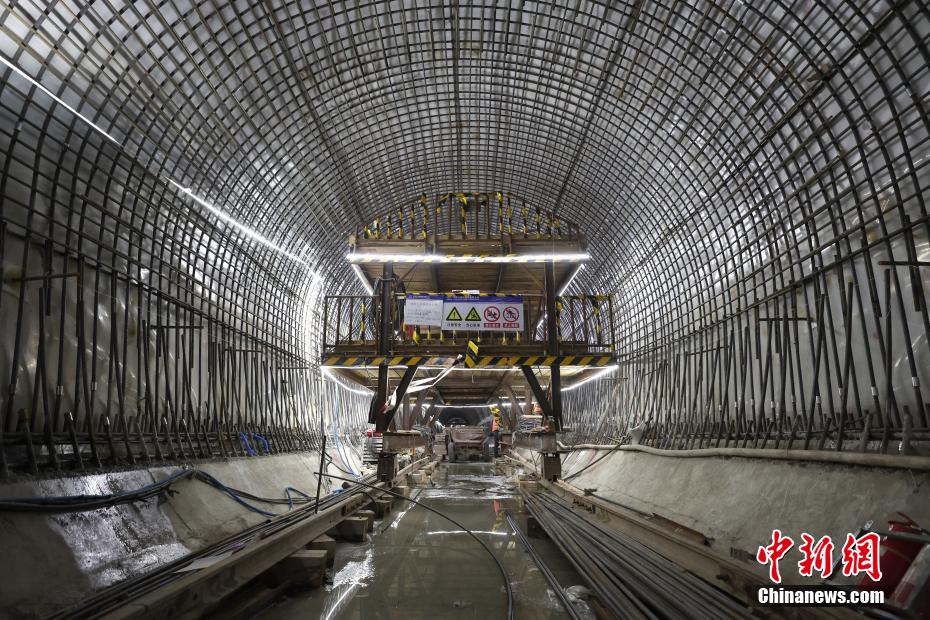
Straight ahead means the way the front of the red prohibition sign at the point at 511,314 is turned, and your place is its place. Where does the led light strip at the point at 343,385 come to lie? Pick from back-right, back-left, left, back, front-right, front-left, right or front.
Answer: back-right

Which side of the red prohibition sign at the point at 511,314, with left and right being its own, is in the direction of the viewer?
front

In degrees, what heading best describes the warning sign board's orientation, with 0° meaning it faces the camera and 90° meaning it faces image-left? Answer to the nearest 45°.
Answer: approximately 0°

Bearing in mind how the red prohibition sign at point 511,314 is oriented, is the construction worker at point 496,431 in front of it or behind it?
behind

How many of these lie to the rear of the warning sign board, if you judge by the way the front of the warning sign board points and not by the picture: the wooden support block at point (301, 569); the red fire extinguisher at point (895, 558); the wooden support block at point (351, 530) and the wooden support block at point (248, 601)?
0

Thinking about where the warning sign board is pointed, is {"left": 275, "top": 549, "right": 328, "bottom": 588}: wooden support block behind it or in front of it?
in front

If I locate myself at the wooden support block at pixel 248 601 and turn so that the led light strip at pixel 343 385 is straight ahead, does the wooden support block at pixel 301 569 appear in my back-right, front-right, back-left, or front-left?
front-right

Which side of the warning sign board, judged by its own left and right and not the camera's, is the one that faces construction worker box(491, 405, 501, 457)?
back

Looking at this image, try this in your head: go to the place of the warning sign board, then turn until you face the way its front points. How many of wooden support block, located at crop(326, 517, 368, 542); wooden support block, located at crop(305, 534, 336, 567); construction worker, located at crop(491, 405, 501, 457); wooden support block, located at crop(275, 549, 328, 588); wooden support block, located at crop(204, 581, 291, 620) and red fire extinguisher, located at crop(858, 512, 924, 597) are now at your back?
1
